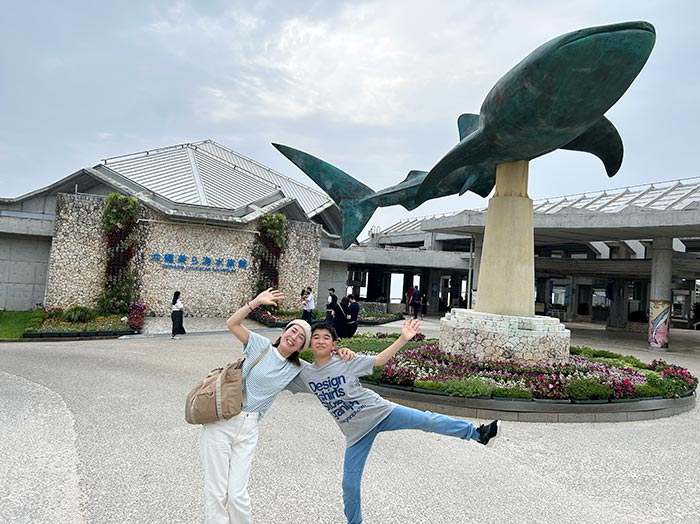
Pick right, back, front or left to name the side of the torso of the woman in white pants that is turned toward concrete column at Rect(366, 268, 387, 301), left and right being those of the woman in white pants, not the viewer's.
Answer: back

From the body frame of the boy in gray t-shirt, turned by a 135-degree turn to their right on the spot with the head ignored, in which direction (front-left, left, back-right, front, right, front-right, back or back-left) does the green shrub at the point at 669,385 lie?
right

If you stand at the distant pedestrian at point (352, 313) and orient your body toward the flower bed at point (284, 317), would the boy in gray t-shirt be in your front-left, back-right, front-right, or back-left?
back-left

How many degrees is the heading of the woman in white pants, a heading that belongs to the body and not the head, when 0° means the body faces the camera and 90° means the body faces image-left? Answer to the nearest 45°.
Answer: approximately 0°

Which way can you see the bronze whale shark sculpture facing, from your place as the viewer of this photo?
facing the viewer and to the right of the viewer

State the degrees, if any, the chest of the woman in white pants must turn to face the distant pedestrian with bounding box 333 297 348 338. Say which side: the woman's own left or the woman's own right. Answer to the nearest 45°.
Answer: approximately 180°

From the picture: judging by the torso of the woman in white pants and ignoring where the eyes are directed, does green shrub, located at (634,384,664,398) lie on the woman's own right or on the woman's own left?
on the woman's own left

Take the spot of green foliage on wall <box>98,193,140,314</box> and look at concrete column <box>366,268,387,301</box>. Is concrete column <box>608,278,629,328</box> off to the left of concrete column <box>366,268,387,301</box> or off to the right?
right

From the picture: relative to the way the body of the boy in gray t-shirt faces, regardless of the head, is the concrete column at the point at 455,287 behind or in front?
behind

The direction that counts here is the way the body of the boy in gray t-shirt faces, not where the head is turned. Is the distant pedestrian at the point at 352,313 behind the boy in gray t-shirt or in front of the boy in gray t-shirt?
behind
